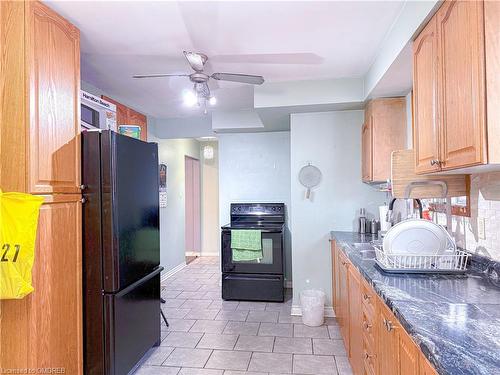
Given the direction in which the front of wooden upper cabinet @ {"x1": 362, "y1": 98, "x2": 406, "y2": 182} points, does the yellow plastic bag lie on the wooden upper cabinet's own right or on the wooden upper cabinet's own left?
on the wooden upper cabinet's own left

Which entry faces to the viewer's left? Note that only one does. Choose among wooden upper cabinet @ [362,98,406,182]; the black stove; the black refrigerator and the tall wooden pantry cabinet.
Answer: the wooden upper cabinet

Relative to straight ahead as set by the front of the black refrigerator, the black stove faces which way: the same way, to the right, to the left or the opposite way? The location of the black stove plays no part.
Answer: to the right

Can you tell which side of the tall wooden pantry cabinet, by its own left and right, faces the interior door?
left

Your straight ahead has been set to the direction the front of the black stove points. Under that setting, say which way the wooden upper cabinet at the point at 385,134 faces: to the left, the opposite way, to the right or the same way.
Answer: to the right

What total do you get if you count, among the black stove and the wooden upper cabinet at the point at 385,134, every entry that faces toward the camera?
1

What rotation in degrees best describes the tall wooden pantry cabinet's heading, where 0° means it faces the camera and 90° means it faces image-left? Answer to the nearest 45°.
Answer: approximately 315°

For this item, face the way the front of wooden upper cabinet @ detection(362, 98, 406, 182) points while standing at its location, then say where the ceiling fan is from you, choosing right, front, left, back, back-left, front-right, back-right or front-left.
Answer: front-left

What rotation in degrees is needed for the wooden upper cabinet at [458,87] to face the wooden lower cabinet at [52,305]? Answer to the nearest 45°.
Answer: approximately 45° to its right

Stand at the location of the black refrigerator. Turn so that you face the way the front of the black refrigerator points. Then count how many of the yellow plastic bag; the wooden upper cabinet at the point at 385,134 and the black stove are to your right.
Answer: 1

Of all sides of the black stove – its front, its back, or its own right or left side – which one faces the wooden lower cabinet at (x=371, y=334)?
front

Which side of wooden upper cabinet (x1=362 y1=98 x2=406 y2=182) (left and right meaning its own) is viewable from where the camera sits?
left

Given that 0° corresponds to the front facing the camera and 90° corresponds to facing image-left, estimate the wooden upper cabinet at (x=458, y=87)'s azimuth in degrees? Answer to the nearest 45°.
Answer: approximately 45°

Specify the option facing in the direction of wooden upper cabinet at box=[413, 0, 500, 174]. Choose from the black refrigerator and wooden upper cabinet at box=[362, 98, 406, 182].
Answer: the black refrigerator

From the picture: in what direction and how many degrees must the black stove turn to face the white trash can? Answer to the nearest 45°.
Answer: approximately 45° to its left
